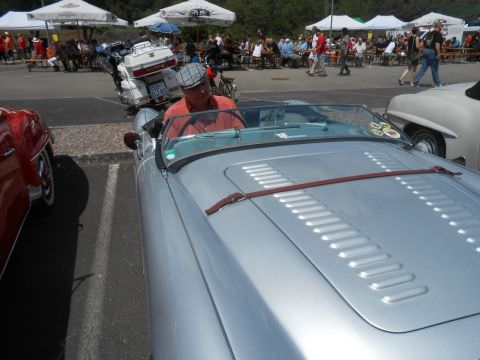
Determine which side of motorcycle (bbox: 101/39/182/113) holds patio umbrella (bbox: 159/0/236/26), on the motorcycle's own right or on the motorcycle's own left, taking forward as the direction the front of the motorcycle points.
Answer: on the motorcycle's own right

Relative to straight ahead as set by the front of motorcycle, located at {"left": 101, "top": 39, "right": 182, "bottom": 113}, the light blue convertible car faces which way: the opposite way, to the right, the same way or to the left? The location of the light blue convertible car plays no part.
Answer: the opposite way

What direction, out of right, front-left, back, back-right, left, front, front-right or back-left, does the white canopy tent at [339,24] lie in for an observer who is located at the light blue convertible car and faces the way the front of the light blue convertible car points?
back-left

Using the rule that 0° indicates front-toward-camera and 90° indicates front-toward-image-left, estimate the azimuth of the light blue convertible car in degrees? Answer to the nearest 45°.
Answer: approximately 315°

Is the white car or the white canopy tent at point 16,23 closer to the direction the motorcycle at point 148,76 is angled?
the white canopy tent
